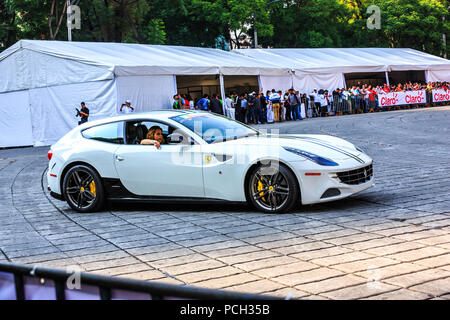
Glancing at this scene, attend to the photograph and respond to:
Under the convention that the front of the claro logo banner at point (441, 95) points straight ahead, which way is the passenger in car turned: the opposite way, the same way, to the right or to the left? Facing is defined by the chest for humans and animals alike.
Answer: to the left

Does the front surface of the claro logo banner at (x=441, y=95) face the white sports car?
yes

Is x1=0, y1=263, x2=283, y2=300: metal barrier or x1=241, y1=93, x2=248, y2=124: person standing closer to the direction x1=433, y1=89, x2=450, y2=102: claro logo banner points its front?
the metal barrier

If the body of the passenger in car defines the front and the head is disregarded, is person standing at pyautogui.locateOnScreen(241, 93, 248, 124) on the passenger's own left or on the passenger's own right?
on the passenger's own left

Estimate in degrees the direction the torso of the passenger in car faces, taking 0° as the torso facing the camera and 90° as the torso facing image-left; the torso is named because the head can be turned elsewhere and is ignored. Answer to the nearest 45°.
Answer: approximately 315°

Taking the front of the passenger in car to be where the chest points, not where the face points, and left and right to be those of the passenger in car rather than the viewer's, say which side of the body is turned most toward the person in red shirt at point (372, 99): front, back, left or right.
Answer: left
